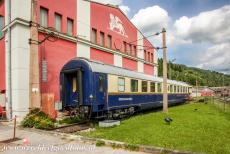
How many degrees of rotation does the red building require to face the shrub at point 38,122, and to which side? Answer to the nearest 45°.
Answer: approximately 45° to its right

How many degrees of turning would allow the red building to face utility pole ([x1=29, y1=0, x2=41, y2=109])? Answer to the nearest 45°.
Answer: approximately 45° to its right

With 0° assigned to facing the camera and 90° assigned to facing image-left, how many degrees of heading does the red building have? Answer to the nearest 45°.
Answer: approximately 315°

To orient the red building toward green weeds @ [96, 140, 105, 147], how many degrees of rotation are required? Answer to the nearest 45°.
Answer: approximately 45° to its right

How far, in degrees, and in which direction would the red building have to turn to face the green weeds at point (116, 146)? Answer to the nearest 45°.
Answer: approximately 45° to its right

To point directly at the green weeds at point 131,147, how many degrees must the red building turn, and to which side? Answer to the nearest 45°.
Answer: approximately 45° to its right
